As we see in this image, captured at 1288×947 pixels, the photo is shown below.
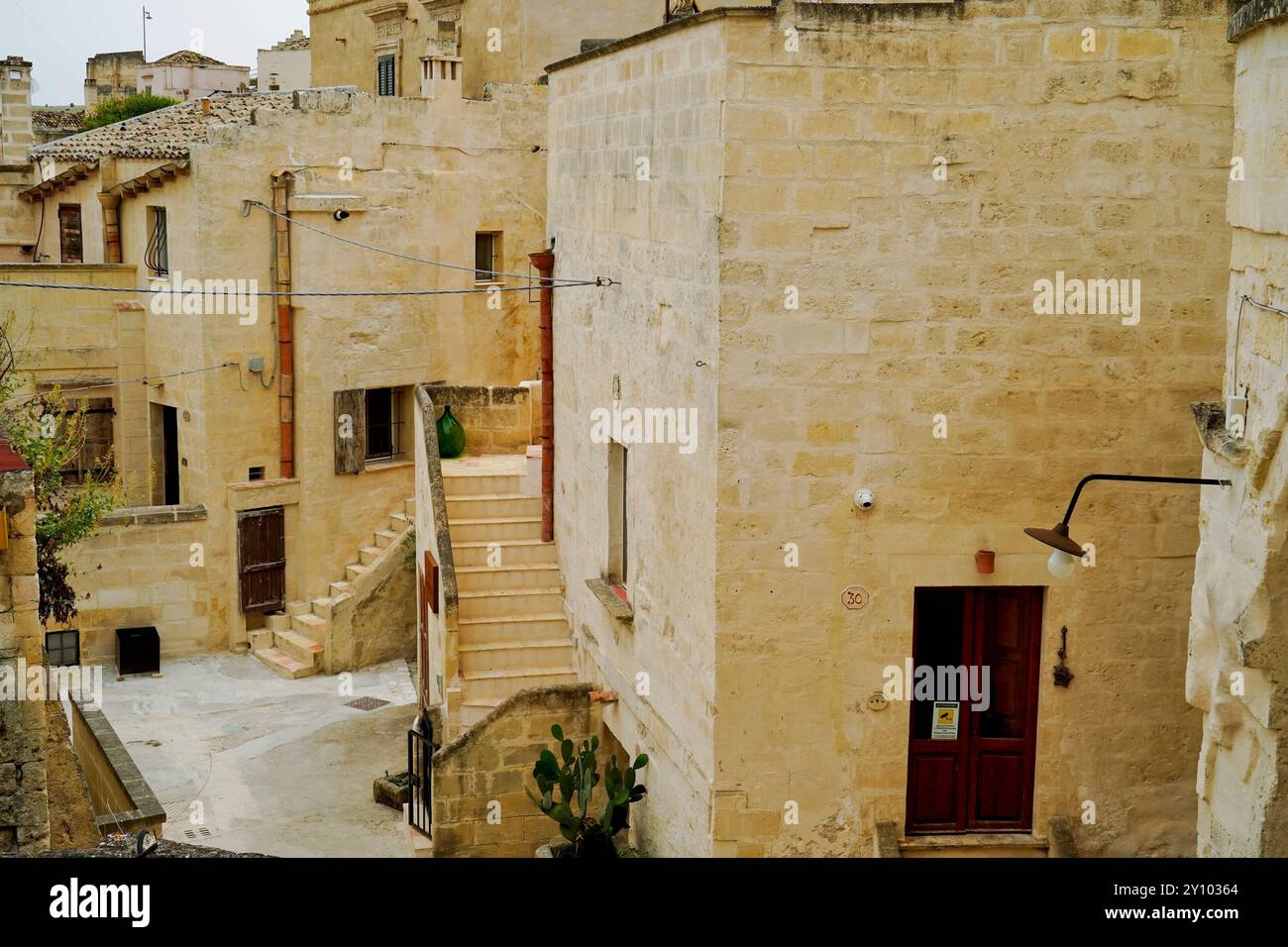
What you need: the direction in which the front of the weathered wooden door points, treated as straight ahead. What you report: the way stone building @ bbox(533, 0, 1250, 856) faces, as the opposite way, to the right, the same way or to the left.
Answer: the same way

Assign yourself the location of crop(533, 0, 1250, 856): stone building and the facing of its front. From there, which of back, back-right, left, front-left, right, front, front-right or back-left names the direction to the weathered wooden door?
back-right

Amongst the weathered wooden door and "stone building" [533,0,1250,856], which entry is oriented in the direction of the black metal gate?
the weathered wooden door

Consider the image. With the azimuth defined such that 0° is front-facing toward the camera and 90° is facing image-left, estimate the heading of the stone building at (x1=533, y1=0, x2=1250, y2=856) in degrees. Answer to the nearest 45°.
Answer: approximately 0°

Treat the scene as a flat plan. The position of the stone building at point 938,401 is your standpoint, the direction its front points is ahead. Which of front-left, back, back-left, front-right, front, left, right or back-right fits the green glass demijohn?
back-right

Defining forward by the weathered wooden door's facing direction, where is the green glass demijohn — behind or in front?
in front

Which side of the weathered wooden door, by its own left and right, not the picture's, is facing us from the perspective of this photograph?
front

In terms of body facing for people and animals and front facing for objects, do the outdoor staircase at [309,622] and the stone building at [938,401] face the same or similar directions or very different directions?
same or similar directions

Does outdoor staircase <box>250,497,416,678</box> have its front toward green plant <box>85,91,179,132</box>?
no

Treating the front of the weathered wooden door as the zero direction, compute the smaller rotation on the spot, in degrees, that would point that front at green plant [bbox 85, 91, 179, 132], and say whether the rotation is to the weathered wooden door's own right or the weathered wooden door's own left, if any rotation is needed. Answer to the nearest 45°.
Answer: approximately 180°

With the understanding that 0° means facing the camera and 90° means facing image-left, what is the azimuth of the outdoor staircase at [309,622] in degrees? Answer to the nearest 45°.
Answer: approximately 45°

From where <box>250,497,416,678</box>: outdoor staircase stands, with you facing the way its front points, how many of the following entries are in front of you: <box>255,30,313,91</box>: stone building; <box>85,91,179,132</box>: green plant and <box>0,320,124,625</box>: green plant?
1

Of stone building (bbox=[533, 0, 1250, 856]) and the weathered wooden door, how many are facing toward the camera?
2

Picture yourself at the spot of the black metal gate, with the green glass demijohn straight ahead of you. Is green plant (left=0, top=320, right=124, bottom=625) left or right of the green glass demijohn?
left

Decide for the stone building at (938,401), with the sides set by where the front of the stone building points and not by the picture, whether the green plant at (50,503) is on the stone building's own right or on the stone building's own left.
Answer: on the stone building's own right

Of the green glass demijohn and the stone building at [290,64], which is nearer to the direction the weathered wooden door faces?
the green glass demijohn
